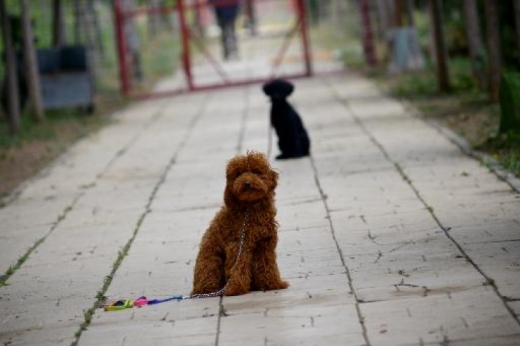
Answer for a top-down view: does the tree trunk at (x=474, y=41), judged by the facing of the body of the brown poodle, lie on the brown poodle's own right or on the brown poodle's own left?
on the brown poodle's own left

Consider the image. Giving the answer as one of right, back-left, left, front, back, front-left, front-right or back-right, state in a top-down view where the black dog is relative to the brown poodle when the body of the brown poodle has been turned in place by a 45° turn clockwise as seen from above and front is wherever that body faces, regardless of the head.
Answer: back

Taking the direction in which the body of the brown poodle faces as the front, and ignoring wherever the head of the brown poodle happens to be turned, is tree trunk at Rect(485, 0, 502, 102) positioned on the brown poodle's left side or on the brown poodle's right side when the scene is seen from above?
on the brown poodle's left side

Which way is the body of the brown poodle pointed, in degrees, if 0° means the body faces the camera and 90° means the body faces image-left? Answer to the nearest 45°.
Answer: approximately 315°
